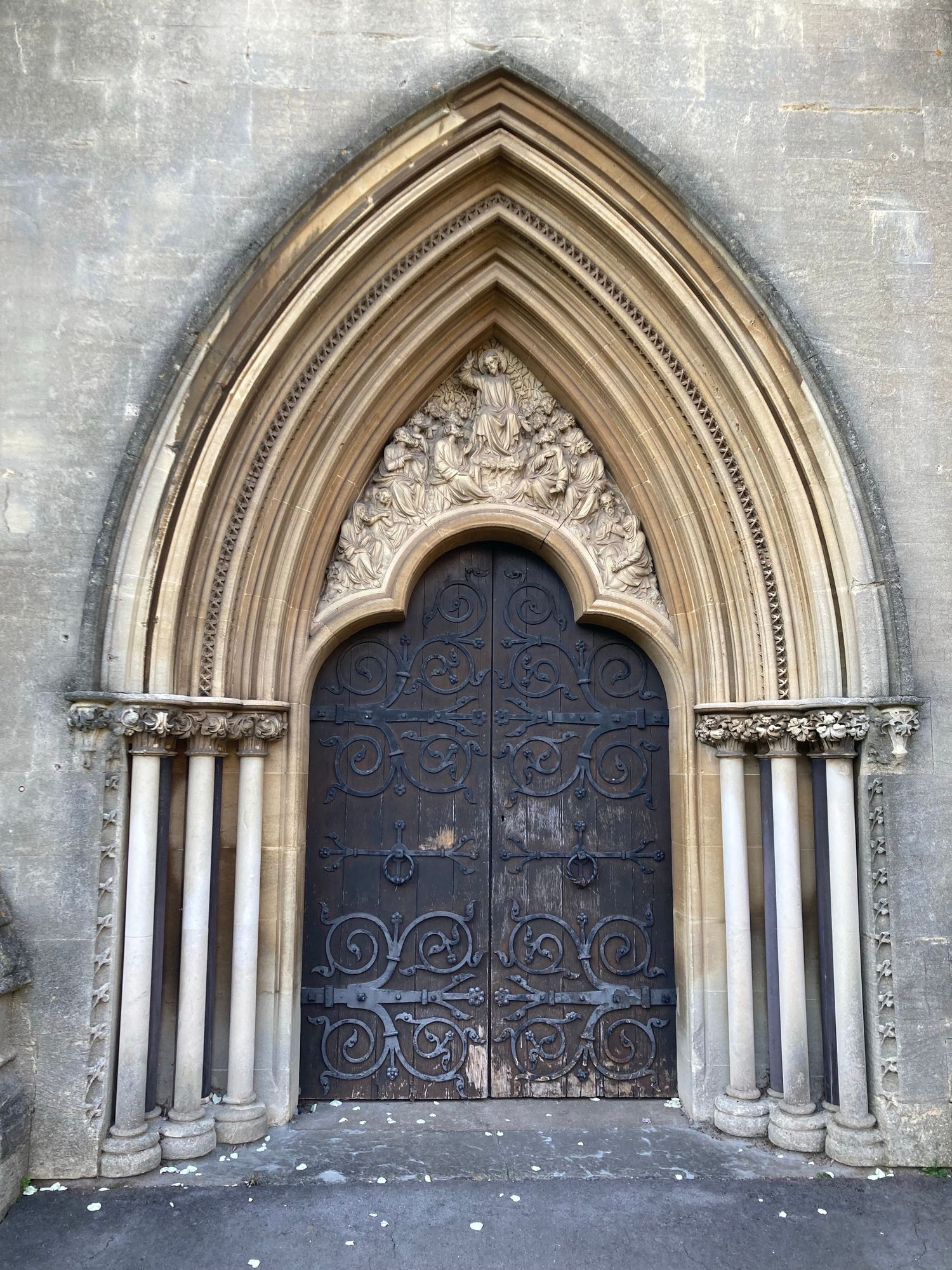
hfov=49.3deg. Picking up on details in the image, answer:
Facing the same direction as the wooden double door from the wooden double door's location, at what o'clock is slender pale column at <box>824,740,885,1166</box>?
The slender pale column is roughly at 10 o'clock from the wooden double door.

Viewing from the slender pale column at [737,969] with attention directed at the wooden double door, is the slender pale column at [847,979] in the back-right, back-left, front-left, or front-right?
back-left

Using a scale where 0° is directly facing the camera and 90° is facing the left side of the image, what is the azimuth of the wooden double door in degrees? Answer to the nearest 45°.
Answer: approximately 0°

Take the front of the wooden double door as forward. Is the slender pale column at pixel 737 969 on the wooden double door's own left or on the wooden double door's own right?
on the wooden double door's own left

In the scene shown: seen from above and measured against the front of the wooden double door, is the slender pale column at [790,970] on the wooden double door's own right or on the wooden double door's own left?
on the wooden double door's own left
